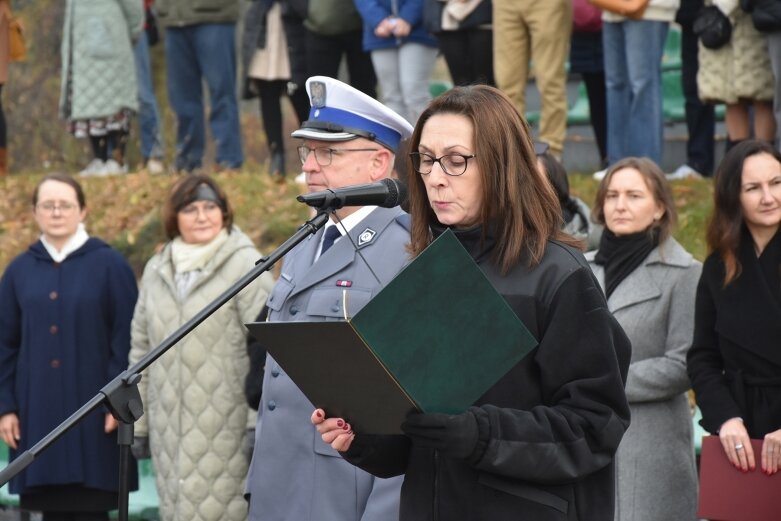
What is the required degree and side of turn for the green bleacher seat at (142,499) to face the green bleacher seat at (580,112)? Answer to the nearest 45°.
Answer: approximately 135° to its left

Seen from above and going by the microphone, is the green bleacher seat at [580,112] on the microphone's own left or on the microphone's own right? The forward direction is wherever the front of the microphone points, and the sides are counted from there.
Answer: on the microphone's own left

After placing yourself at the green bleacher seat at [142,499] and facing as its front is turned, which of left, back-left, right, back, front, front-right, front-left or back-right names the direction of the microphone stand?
front

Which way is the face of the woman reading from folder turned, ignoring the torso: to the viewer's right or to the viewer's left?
to the viewer's left

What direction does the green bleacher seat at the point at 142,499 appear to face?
toward the camera

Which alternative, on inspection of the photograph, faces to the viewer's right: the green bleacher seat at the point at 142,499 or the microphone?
the microphone

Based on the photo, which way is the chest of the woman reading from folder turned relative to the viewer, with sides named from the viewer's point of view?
facing the viewer and to the left of the viewer

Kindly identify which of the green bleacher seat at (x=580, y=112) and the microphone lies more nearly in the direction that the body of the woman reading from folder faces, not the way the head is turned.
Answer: the microphone

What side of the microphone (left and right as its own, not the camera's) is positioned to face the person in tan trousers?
left

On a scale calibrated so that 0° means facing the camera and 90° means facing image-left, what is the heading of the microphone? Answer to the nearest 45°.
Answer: approximately 270°
